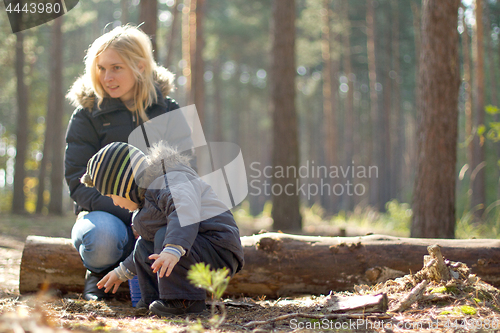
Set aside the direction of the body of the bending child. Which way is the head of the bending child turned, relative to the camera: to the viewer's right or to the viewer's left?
to the viewer's left

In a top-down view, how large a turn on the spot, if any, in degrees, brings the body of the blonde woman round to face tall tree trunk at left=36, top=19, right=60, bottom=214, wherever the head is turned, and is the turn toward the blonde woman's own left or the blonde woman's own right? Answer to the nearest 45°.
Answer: approximately 180°

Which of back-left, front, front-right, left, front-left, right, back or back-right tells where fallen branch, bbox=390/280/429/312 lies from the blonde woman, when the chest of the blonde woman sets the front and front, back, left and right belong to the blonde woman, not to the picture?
front-left

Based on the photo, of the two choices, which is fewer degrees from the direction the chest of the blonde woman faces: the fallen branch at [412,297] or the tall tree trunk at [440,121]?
the fallen branch

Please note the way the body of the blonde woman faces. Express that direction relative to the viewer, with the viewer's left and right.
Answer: facing the viewer

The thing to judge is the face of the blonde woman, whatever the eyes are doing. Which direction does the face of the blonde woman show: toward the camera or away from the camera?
toward the camera

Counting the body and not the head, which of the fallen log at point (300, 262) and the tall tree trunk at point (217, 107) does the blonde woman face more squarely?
the fallen log

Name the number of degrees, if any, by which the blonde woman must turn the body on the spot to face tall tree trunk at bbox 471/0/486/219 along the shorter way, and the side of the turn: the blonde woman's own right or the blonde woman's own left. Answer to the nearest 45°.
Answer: approximately 135° to the blonde woman's own left

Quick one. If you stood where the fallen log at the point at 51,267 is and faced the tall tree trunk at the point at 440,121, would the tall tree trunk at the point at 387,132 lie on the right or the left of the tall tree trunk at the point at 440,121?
left

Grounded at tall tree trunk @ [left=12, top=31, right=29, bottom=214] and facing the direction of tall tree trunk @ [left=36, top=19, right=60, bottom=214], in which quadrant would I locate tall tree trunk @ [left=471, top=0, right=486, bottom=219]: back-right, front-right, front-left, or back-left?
front-right
